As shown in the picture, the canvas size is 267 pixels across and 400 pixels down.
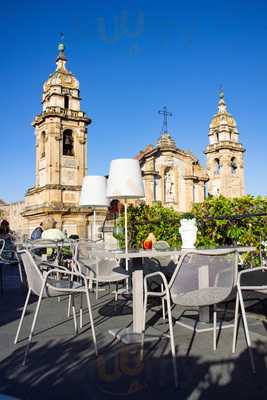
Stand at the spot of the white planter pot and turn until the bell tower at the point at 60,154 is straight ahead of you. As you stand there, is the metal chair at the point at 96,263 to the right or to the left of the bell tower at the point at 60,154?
left

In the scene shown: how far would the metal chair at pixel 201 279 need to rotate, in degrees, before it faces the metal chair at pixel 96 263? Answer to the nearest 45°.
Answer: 0° — it already faces it

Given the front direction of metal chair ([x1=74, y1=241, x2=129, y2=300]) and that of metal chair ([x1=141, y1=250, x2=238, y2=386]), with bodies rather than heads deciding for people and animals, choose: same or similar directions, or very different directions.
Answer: very different directions

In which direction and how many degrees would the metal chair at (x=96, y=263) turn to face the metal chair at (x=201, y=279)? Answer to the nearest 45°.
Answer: approximately 45° to its right

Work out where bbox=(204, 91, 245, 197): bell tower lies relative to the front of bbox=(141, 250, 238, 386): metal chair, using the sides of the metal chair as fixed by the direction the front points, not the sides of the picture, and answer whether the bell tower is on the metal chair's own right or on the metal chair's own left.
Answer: on the metal chair's own right

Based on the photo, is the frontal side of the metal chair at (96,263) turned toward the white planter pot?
yes

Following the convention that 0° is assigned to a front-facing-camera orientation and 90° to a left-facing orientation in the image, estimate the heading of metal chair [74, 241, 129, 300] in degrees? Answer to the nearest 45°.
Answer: approximately 315°

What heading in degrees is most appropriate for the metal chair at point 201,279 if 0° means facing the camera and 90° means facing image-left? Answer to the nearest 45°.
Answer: approximately 135°

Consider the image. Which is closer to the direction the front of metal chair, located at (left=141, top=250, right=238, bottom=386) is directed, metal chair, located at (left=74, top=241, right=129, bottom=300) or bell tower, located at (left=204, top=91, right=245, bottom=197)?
the metal chair

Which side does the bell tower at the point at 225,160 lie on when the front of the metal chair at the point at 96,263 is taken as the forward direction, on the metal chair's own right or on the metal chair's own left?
on the metal chair's own left

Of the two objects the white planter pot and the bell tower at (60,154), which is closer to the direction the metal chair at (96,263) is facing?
the white planter pot
